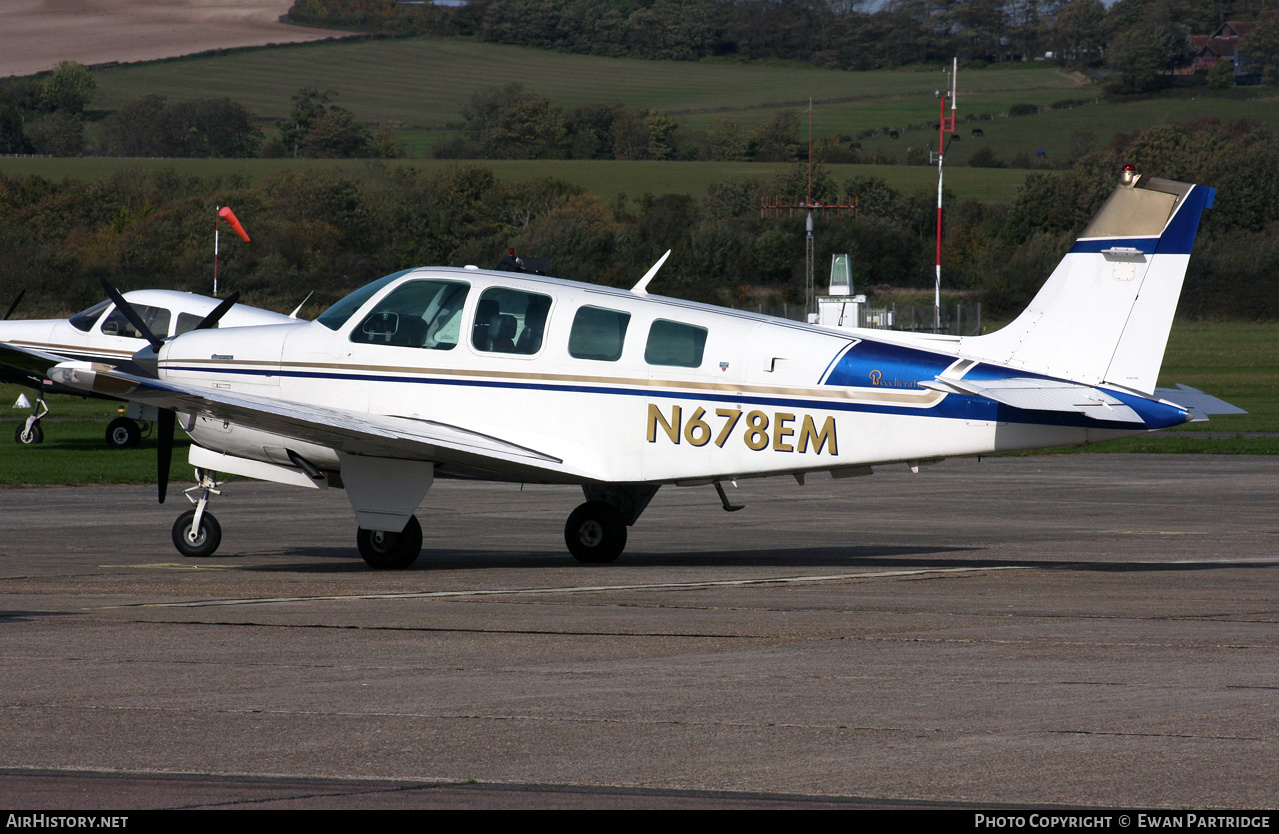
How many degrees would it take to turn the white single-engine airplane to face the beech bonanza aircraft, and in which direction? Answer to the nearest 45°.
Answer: approximately 90° to its left

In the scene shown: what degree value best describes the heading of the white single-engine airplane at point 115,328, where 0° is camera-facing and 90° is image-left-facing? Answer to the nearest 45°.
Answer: approximately 90°
